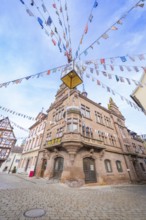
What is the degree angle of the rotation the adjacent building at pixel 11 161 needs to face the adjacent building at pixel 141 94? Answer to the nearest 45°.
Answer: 0° — it already faces it

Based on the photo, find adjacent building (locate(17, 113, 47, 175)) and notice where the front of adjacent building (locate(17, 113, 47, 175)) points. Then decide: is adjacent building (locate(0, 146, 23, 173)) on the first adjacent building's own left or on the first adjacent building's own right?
on the first adjacent building's own right

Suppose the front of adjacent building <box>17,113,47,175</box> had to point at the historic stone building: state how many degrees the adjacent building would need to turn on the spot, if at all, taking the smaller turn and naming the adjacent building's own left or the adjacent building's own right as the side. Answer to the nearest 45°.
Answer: approximately 90° to the adjacent building's own left

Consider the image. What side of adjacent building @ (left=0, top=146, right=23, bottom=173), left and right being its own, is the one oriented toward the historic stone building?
front

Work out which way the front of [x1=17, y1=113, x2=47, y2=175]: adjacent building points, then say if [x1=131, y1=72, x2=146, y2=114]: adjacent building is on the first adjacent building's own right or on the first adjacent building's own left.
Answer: on the first adjacent building's own left

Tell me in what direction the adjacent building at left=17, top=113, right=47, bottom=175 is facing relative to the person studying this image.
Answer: facing the viewer and to the left of the viewer
